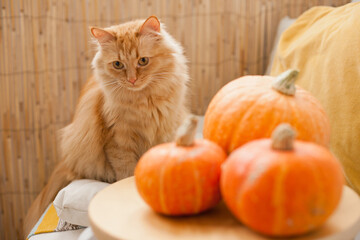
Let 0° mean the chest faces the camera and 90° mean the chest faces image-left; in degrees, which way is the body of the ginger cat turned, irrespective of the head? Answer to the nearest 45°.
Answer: approximately 315°
